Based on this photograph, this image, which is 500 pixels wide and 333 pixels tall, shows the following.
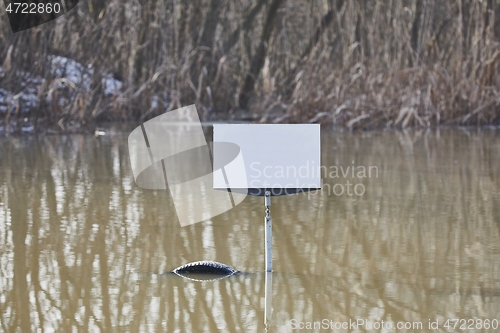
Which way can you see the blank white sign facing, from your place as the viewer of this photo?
facing the viewer
